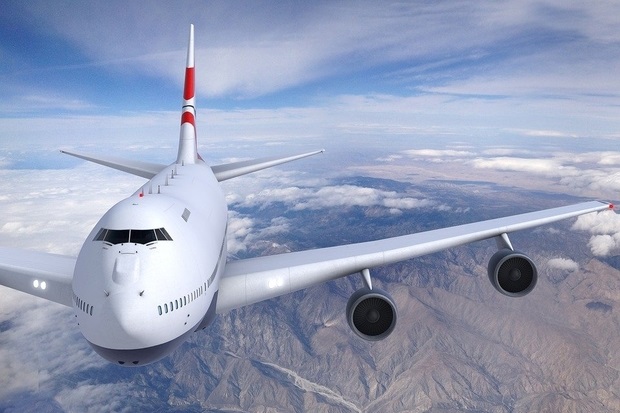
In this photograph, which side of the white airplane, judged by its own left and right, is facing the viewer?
front
